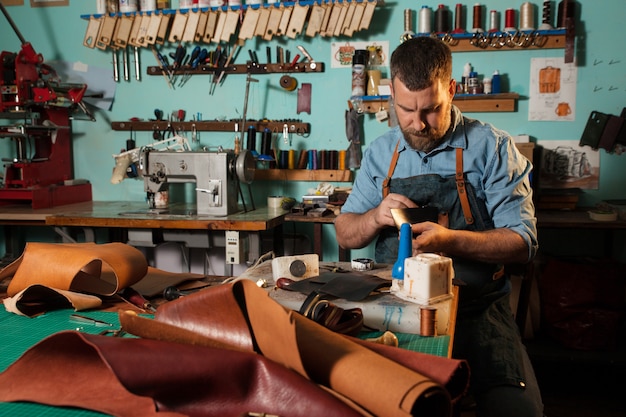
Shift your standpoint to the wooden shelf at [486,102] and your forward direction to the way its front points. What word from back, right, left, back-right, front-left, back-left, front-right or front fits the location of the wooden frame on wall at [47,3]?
right

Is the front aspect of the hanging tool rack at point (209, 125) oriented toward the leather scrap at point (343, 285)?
yes

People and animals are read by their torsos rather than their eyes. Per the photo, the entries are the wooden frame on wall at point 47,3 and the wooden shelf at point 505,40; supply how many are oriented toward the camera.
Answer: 2

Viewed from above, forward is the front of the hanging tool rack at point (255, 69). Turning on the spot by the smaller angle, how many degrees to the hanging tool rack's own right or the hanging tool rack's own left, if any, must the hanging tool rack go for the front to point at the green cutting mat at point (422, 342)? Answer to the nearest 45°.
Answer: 0° — it already faces it
